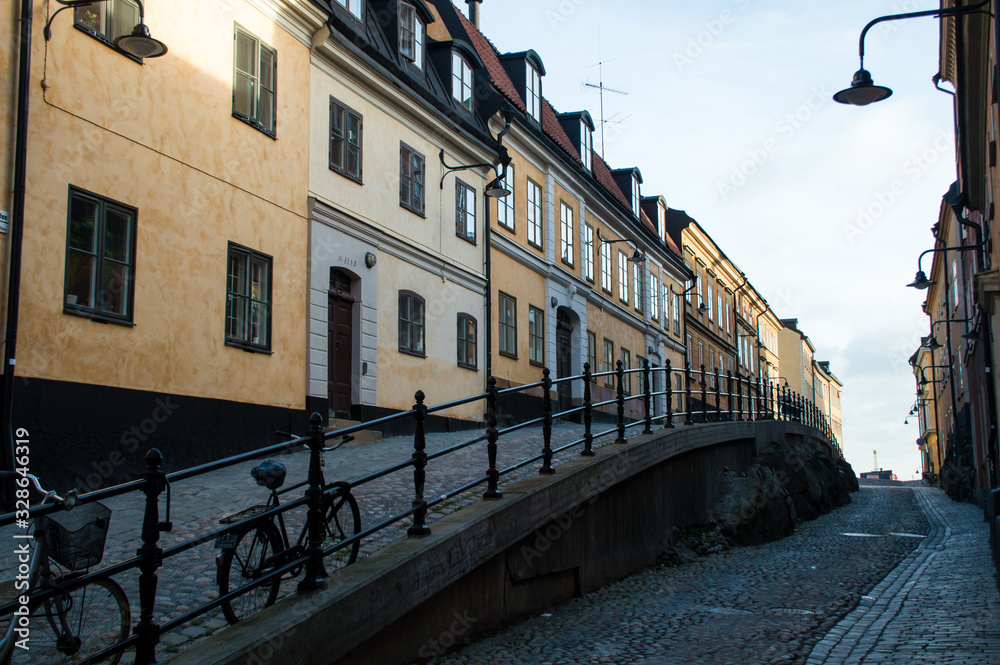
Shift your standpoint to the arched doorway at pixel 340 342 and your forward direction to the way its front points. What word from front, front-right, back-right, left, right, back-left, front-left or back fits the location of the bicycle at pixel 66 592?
front-right

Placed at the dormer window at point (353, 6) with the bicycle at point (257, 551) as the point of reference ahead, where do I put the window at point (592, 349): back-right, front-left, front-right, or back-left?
back-left

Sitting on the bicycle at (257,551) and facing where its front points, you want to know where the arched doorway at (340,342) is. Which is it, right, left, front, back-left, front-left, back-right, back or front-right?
front-left

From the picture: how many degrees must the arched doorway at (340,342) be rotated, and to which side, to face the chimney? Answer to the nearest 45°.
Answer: approximately 135° to its left

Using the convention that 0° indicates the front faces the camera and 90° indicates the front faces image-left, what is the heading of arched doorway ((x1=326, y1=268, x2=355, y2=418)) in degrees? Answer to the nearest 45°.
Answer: approximately 315°

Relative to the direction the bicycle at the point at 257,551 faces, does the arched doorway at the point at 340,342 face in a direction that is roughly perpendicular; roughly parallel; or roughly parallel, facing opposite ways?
roughly perpendicular

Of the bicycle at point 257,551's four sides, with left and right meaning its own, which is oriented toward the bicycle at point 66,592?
back

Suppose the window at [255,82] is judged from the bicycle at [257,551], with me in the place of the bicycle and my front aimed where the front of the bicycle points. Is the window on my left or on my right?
on my left

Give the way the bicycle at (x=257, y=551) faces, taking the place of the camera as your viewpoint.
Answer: facing away from the viewer and to the right of the viewer

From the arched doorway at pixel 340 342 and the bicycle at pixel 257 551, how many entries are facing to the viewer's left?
0

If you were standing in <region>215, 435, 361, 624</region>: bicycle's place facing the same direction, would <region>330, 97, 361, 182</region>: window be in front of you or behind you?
in front

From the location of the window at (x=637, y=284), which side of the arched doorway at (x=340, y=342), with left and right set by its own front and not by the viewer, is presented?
left

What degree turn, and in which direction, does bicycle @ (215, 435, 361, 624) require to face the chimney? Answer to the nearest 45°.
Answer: approximately 45° to its left
